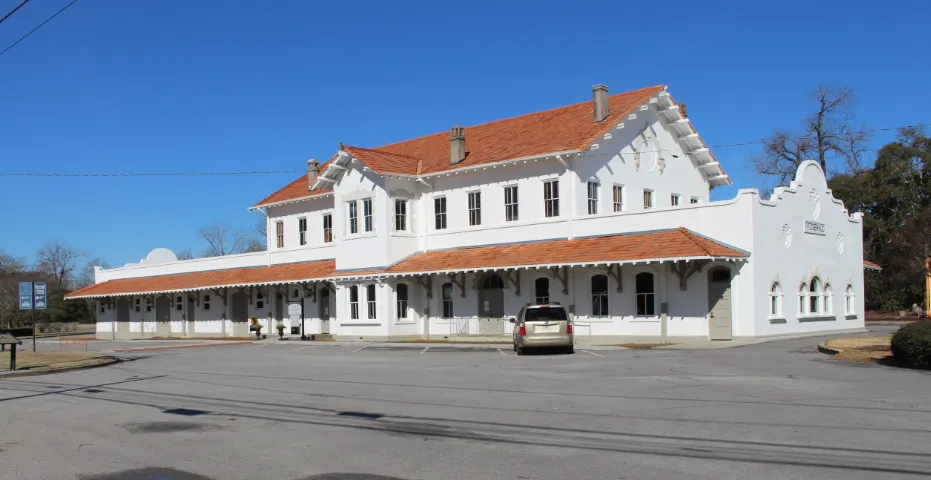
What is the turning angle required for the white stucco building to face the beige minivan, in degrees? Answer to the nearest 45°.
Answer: approximately 45° to its left

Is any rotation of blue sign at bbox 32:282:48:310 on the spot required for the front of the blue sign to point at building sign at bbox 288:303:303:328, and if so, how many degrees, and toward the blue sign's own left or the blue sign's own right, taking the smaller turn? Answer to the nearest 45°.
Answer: approximately 135° to the blue sign's own left

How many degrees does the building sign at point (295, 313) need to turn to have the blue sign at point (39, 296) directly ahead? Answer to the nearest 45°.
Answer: approximately 45° to its right

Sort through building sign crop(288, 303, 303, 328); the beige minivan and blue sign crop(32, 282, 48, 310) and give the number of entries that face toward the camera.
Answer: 2

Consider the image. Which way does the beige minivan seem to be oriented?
away from the camera

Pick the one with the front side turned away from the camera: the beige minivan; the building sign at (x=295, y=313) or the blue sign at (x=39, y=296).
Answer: the beige minivan

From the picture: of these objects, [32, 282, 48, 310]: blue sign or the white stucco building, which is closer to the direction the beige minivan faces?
the white stucco building

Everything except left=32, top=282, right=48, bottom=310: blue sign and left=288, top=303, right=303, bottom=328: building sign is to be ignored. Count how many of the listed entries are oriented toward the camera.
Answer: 2

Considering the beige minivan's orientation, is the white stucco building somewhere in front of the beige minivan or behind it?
in front
